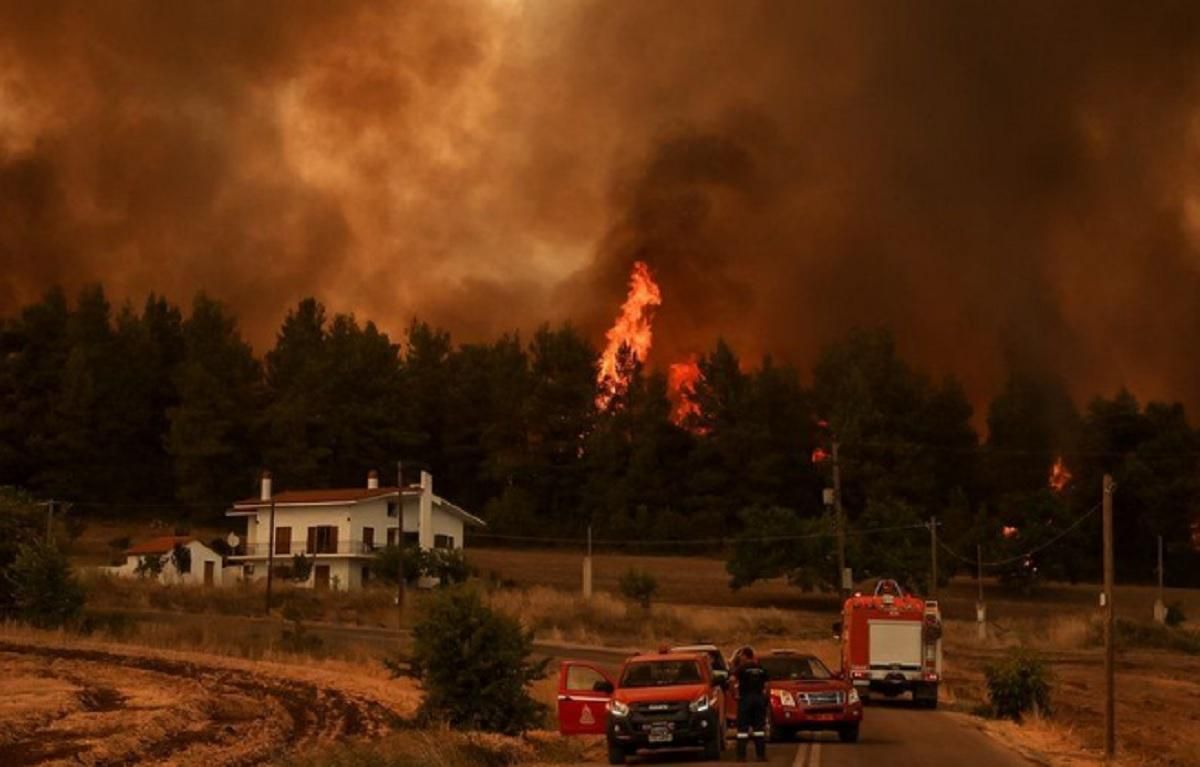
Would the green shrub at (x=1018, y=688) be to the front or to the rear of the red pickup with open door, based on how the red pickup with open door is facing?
to the rear

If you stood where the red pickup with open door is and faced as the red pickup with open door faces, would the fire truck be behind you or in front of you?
behind

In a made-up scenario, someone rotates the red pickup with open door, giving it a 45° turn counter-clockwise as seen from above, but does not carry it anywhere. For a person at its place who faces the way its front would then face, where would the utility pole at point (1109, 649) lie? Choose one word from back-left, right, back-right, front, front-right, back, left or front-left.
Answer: left

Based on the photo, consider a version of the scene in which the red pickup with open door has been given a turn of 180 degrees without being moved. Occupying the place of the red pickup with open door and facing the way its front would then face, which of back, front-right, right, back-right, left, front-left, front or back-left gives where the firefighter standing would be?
right

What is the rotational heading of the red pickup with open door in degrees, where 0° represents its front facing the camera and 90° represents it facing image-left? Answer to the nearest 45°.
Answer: approximately 0°
